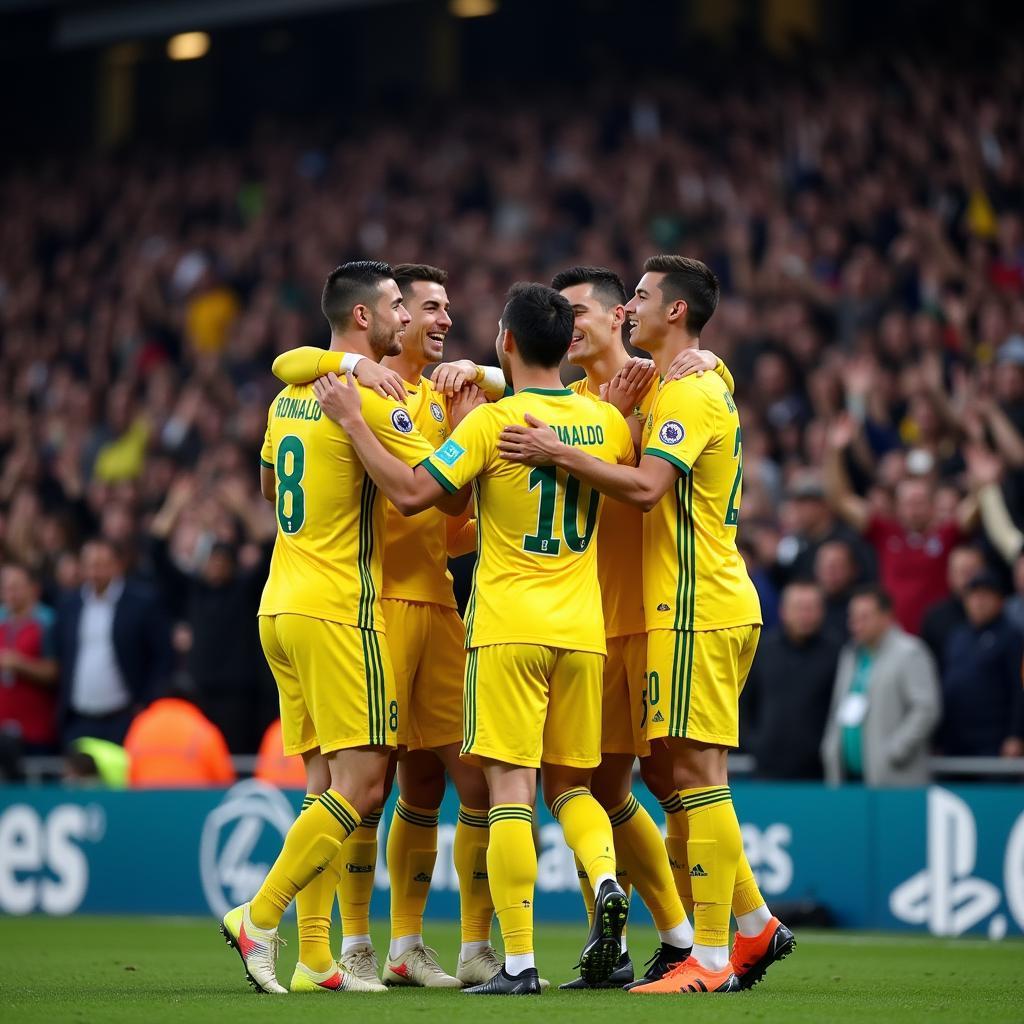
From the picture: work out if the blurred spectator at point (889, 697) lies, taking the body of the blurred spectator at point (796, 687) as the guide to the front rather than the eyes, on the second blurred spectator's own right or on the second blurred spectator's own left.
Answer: on the second blurred spectator's own left

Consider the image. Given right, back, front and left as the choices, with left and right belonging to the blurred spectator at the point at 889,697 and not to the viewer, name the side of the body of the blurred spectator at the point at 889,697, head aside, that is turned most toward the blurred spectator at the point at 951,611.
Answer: back

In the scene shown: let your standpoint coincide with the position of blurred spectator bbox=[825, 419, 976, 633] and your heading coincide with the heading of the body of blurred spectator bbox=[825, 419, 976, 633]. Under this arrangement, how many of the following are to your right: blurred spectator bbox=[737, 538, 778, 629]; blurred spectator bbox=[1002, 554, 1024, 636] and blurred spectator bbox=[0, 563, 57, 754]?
2

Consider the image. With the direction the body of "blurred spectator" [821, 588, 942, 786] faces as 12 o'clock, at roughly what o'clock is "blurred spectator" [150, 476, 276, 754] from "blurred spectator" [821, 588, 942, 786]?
"blurred spectator" [150, 476, 276, 754] is roughly at 2 o'clock from "blurred spectator" [821, 588, 942, 786].

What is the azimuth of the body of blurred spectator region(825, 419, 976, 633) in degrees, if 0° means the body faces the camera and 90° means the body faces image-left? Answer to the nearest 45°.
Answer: approximately 0°

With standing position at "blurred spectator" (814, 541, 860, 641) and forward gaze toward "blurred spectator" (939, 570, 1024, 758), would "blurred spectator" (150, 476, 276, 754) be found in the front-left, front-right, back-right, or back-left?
back-right

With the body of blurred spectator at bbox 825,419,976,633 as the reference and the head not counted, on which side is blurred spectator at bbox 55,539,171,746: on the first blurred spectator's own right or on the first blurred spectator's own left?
on the first blurred spectator's own right

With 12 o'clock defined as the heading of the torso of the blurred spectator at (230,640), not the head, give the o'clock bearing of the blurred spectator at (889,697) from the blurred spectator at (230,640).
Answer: the blurred spectator at (889,697) is roughly at 10 o'clock from the blurred spectator at (230,640).
